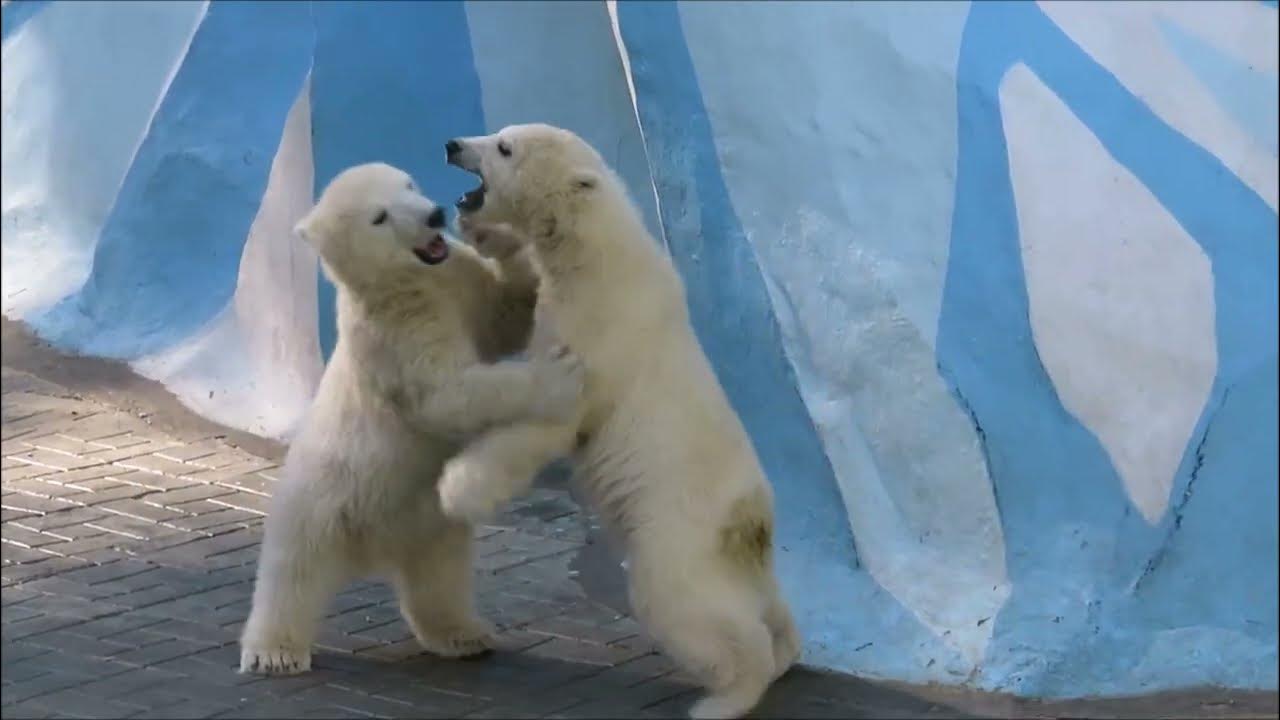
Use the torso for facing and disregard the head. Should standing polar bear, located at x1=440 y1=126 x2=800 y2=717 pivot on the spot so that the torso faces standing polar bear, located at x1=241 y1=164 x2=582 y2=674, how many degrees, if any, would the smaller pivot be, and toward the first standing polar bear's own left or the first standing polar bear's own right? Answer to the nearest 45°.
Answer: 0° — it already faces it

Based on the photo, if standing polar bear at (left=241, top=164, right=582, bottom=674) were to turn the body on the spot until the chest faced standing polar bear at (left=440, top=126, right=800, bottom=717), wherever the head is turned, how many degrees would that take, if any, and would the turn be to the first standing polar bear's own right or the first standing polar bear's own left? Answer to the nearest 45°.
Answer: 0° — it already faces it

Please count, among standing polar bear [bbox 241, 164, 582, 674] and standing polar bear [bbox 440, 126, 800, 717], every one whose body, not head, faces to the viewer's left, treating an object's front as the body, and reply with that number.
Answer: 1

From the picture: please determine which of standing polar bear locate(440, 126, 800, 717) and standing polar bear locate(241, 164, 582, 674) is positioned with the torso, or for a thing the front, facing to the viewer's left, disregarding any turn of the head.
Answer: standing polar bear locate(440, 126, 800, 717)

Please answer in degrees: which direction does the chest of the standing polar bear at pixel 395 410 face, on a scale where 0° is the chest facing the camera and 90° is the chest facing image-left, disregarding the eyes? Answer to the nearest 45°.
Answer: approximately 315°

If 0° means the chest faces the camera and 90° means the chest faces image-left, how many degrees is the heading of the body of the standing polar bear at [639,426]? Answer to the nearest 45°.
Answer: approximately 90°
